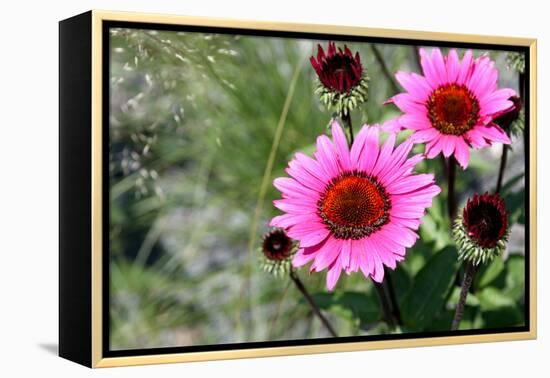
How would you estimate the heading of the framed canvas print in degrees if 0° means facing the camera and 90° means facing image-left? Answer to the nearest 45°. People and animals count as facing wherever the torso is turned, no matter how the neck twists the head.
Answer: approximately 315°
